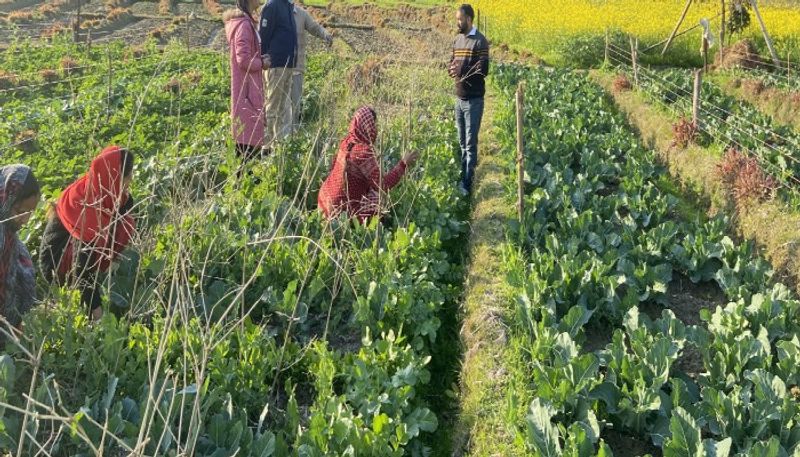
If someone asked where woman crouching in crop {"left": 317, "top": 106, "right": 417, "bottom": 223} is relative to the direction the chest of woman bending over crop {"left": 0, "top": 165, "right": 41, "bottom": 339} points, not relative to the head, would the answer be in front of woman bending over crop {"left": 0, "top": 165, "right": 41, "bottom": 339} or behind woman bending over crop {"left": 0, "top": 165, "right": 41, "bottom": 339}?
in front

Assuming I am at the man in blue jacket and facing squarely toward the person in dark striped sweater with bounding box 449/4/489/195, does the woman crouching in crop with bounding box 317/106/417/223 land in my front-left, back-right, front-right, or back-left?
front-right

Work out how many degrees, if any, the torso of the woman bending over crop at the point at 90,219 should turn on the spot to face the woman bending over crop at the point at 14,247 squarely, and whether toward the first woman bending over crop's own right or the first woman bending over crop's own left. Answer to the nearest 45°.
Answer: approximately 135° to the first woman bending over crop's own right

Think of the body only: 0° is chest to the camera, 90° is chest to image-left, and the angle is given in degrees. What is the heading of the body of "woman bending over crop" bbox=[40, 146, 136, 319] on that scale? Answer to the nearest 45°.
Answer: approximately 270°

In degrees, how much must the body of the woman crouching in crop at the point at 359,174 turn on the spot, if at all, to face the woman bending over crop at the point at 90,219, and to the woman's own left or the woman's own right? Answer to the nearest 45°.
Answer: approximately 180°

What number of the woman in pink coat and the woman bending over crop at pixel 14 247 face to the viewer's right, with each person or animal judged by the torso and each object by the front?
2

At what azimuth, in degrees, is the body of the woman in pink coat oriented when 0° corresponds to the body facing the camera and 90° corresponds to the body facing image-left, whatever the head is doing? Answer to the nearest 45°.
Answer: approximately 270°

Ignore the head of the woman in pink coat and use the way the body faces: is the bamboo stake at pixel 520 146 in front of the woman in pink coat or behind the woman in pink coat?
in front

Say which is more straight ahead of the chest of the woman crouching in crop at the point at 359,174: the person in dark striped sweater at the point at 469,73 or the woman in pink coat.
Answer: the person in dark striped sweater

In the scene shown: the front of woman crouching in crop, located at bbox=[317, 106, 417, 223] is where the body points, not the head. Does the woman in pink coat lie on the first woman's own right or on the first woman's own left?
on the first woman's own left

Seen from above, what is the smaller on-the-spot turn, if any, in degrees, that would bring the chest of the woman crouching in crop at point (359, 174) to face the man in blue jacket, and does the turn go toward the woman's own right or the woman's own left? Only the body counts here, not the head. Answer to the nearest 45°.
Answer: approximately 45° to the woman's own left

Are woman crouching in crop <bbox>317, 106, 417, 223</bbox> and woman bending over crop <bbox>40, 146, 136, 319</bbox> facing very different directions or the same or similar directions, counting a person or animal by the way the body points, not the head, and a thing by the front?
same or similar directions

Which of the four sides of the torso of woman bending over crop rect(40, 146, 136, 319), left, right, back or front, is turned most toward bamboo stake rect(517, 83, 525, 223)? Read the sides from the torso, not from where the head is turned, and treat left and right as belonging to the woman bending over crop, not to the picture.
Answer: front

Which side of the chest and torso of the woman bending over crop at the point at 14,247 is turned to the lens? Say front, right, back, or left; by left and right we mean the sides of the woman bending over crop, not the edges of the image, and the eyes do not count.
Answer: right
